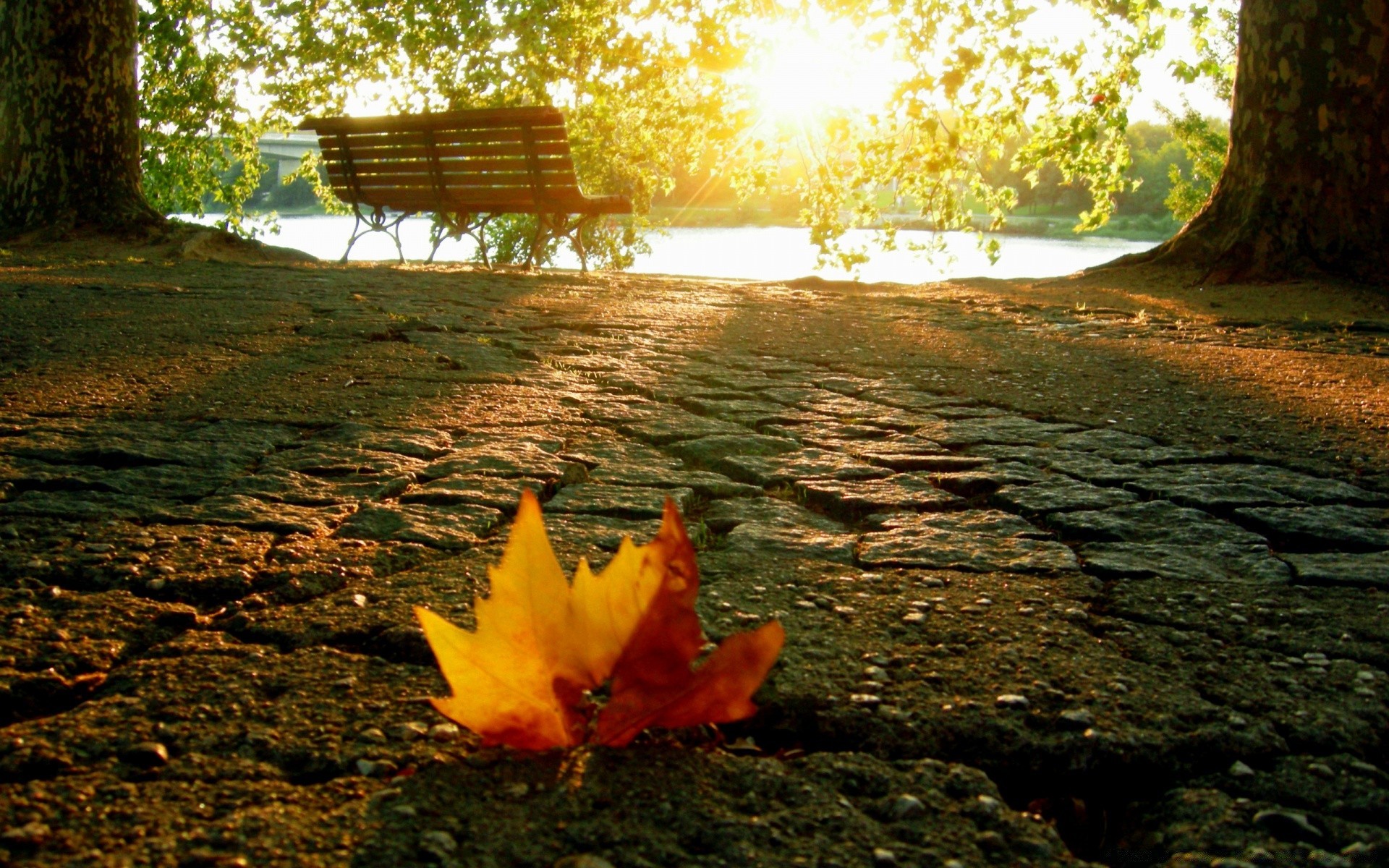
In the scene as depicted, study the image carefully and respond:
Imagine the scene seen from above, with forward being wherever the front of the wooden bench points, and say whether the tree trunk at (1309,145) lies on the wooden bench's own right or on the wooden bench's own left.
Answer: on the wooden bench's own right

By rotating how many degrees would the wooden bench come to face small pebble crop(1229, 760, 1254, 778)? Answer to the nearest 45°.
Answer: approximately 135° to its right

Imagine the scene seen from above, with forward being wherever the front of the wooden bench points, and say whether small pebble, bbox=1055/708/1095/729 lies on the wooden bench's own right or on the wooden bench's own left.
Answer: on the wooden bench's own right

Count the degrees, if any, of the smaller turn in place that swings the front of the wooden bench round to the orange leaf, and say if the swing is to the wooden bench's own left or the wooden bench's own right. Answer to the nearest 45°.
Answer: approximately 135° to the wooden bench's own right

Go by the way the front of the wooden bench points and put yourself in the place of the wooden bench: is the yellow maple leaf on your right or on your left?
on your right

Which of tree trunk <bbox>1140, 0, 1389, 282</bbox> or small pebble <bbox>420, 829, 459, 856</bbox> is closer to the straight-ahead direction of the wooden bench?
the tree trunk

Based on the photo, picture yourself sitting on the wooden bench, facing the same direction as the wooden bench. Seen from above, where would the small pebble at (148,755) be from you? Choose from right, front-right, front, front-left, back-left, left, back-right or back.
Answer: back-right

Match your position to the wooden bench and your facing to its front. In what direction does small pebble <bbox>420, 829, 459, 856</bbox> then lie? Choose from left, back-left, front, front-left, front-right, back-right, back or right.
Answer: back-right

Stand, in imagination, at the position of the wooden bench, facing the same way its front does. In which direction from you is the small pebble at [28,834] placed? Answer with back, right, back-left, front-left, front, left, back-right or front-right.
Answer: back-right

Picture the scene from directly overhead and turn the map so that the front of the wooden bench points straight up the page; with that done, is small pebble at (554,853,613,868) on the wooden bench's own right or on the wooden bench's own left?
on the wooden bench's own right

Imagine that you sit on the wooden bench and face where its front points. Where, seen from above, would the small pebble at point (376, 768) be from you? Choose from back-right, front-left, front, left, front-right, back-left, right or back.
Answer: back-right

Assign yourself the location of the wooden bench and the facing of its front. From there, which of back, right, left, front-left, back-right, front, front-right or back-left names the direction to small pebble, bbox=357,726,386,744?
back-right

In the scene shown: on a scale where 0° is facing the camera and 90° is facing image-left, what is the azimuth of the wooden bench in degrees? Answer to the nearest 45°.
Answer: approximately 225°
